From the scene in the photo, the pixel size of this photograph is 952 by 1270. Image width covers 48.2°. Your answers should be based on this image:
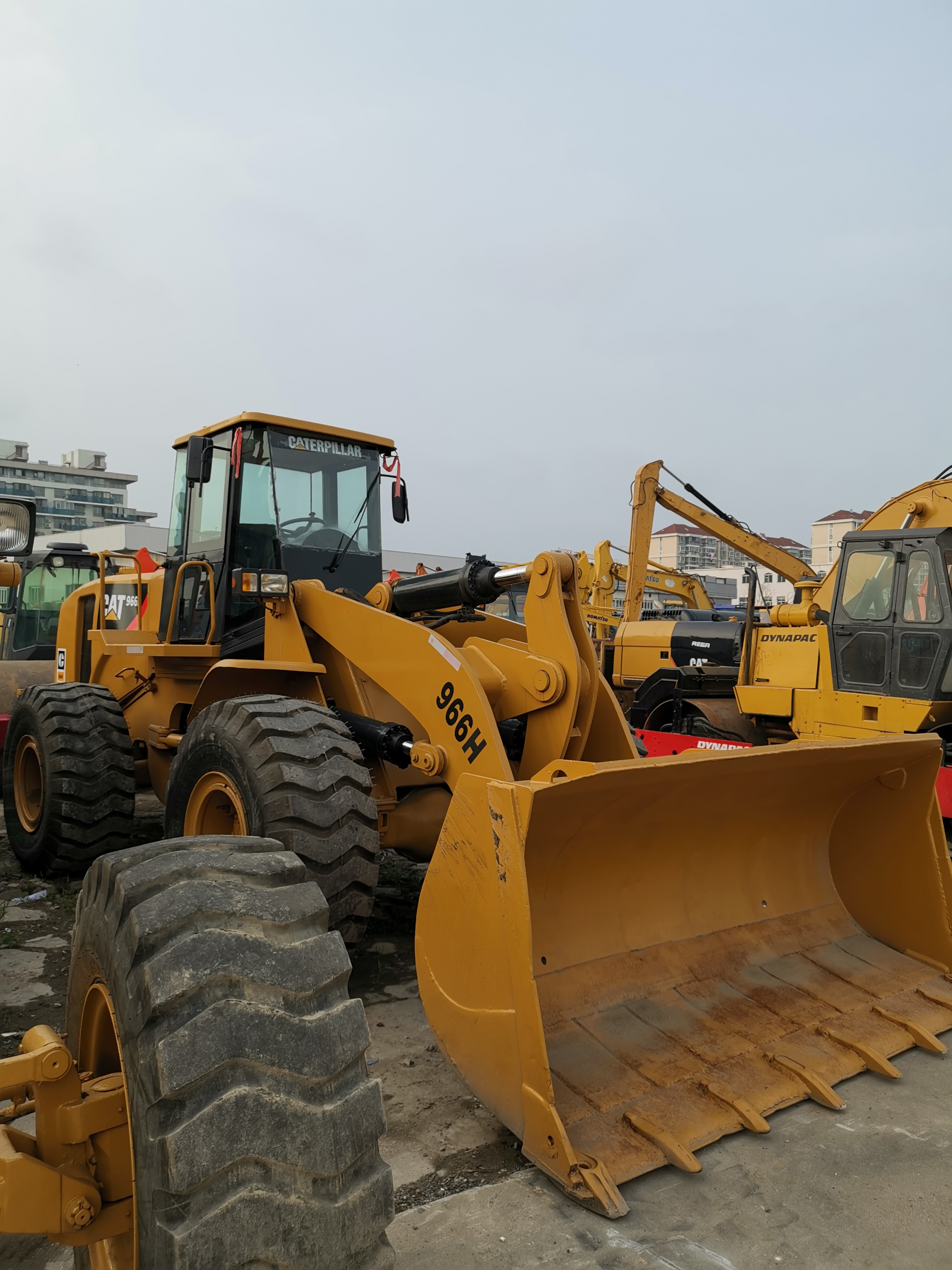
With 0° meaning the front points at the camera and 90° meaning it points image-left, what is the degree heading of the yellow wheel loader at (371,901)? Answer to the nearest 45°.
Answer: approximately 315°

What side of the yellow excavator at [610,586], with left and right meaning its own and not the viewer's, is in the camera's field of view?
left
